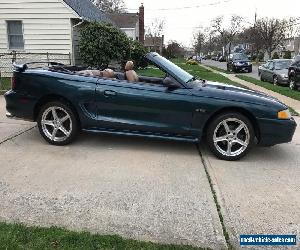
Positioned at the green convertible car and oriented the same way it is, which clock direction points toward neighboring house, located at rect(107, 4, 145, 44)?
The neighboring house is roughly at 9 o'clock from the green convertible car.

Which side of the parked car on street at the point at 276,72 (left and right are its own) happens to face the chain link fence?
right

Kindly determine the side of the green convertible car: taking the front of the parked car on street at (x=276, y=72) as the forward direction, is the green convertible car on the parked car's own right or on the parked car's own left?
on the parked car's own right

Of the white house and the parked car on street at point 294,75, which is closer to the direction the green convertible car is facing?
the parked car on street

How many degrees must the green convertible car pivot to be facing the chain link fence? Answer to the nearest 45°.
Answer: approximately 135° to its left

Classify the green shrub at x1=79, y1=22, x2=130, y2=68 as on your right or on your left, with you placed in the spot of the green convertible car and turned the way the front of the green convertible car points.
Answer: on your left

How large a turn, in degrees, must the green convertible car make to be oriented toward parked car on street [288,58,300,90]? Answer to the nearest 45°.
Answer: approximately 45° to its left

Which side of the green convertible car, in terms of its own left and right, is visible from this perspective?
right

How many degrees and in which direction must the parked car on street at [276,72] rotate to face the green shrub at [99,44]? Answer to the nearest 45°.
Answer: approximately 90° to its right

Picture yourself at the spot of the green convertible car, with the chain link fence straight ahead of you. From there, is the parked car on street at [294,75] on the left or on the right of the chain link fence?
right
